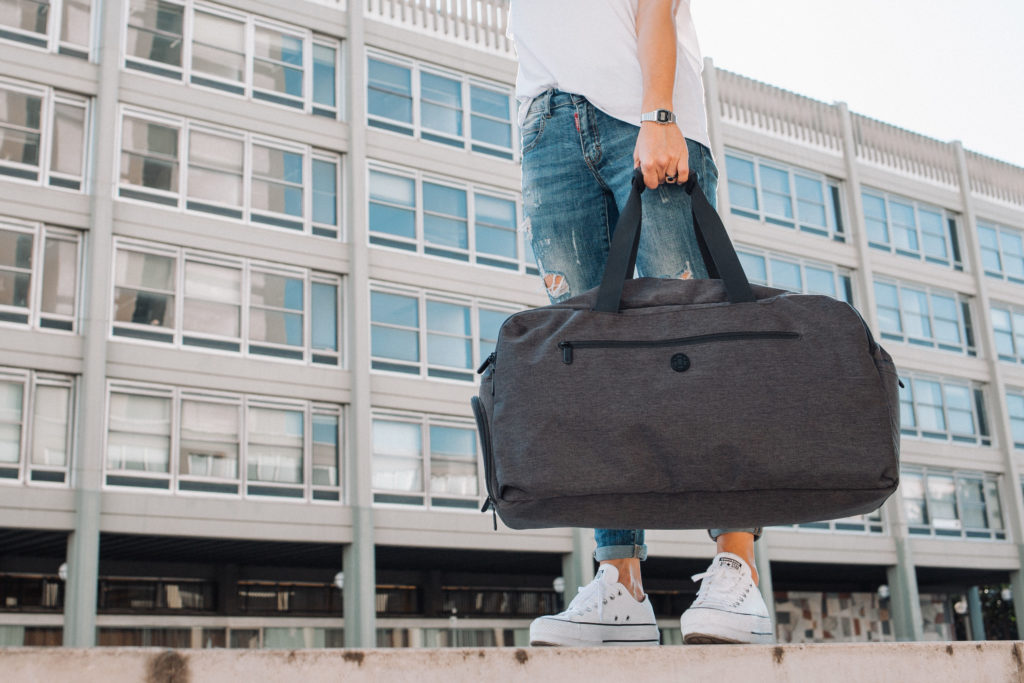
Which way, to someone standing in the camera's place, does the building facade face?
facing the viewer and to the right of the viewer

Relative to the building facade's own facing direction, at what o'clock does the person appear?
The person is roughly at 1 o'clock from the building facade.

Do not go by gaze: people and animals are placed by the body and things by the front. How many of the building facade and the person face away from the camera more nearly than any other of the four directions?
0
